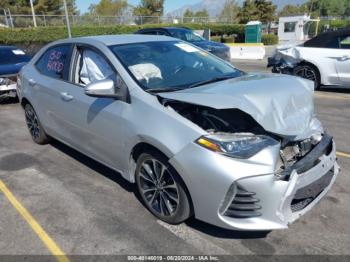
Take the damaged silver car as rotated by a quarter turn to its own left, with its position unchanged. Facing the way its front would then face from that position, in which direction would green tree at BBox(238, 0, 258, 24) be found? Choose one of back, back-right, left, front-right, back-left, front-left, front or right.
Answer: front-left

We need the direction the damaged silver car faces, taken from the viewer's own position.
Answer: facing the viewer and to the right of the viewer

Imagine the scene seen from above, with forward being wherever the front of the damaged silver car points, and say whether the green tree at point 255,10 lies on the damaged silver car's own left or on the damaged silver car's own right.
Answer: on the damaged silver car's own left

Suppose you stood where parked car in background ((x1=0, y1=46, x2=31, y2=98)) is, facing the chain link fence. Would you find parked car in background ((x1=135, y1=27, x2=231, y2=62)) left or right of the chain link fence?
right

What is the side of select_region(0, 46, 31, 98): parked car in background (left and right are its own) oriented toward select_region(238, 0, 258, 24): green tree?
left

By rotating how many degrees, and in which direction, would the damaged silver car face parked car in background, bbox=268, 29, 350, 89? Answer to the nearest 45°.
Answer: approximately 90° to its left

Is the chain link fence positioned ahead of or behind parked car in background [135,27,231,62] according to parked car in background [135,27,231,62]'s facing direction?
behind
